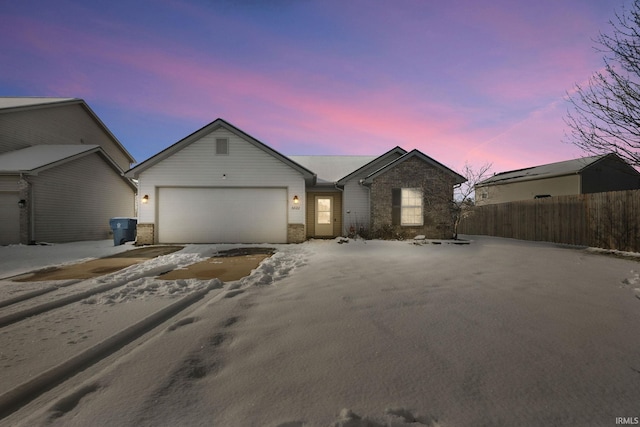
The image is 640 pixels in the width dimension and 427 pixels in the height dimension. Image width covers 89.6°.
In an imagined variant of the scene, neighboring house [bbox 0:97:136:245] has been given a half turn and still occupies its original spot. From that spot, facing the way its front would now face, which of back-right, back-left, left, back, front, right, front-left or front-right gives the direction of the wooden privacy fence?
right

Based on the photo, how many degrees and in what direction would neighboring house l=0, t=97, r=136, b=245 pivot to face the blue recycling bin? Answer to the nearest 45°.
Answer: approximately 90° to its left

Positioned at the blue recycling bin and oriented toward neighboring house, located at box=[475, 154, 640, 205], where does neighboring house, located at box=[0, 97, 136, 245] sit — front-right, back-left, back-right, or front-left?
back-left

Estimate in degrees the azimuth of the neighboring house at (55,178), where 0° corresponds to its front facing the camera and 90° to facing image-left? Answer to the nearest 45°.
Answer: approximately 45°

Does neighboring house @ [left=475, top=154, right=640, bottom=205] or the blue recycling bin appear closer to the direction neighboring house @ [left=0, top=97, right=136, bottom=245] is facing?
the blue recycling bin

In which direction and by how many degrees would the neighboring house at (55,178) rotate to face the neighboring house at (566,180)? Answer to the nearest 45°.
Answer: approximately 90° to its left
